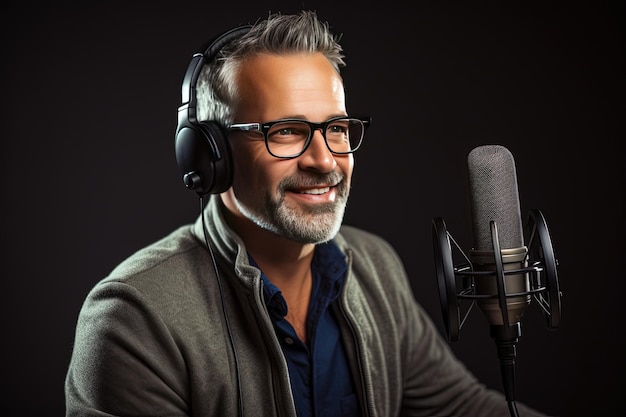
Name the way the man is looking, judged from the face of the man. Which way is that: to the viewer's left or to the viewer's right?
to the viewer's right

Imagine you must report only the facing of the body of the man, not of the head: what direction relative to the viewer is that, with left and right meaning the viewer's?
facing the viewer and to the right of the viewer

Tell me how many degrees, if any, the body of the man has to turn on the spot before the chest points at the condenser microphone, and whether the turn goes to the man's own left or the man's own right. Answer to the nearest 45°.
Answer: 0° — they already face it

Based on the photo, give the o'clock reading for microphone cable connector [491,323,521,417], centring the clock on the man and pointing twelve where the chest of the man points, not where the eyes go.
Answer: The microphone cable connector is roughly at 12 o'clock from the man.
